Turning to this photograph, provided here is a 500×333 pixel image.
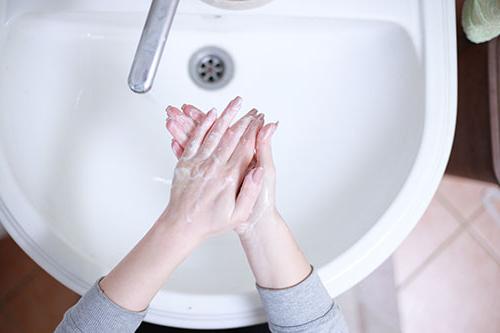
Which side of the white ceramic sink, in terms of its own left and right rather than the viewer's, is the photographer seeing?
front
